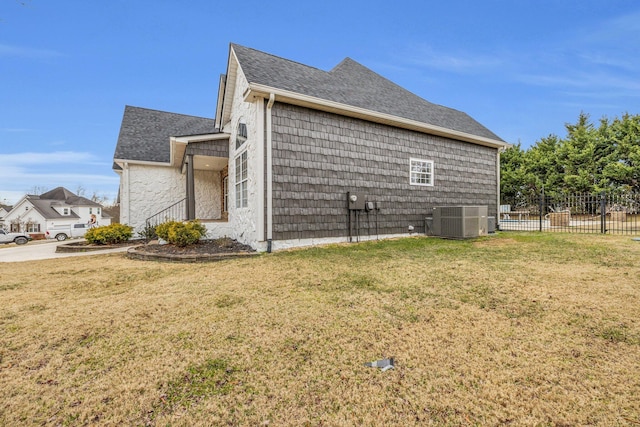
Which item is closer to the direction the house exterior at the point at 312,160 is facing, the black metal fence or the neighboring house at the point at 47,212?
the neighboring house

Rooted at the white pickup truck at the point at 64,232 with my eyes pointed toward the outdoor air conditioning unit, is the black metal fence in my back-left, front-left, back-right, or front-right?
front-left

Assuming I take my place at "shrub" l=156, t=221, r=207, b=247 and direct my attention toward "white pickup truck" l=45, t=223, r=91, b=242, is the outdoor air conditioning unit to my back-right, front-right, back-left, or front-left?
back-right

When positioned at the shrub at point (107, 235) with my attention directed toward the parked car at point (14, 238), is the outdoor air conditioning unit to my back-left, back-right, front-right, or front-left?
back-right

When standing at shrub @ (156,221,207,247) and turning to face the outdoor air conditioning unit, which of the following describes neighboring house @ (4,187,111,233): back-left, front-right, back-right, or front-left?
back-left

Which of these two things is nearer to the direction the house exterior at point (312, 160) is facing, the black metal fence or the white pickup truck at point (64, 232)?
the white pickup truck

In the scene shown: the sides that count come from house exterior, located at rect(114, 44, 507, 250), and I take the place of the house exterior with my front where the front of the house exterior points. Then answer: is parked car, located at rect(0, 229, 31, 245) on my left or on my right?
on my right

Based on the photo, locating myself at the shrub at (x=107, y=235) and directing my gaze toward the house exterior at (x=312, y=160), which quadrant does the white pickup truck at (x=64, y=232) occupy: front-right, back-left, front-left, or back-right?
back-left
